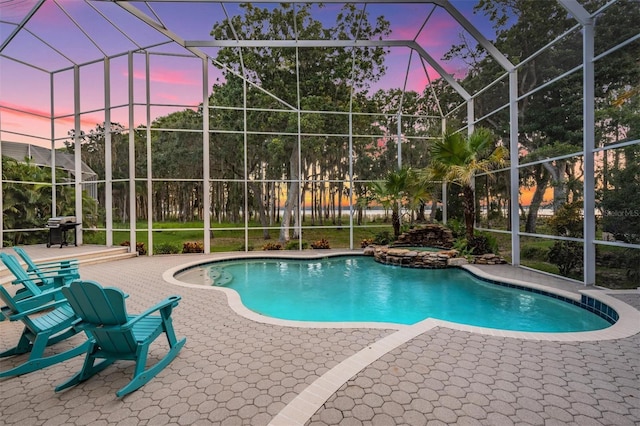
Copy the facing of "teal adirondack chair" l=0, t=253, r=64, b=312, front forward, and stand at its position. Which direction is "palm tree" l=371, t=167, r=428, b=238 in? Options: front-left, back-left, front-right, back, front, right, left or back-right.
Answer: front

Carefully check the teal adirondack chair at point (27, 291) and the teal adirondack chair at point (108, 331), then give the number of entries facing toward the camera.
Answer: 0

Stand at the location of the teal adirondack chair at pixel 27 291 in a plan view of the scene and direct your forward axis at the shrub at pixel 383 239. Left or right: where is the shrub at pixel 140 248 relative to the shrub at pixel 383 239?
left

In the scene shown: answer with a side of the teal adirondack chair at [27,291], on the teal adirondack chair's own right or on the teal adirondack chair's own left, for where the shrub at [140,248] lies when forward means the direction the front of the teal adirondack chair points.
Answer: on the teal adirondack chair's own left

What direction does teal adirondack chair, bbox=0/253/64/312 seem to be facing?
to the viewer's right

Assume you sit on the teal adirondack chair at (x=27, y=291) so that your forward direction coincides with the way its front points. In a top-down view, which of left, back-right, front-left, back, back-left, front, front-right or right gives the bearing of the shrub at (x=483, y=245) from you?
front

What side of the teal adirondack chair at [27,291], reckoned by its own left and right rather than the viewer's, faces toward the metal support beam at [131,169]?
left

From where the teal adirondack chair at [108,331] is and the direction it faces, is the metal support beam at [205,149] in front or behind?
in front

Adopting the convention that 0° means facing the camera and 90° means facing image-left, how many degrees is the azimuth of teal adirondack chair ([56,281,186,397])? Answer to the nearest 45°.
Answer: approximately 225°

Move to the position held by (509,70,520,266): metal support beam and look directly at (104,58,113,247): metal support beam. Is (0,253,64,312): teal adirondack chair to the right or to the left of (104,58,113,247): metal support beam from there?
left

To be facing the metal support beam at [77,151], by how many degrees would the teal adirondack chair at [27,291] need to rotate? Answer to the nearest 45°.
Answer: approximately 90° to its left

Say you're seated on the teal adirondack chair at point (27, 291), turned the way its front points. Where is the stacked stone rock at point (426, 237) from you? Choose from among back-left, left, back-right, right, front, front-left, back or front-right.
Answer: front

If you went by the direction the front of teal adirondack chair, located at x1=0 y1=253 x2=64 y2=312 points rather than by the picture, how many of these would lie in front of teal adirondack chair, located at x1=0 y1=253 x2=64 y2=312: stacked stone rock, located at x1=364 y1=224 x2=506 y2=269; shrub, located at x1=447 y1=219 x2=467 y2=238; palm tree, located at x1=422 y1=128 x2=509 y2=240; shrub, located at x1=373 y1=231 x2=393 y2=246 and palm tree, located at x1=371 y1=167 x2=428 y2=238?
5

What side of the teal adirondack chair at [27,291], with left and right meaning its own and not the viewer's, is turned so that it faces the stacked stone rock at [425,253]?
front
